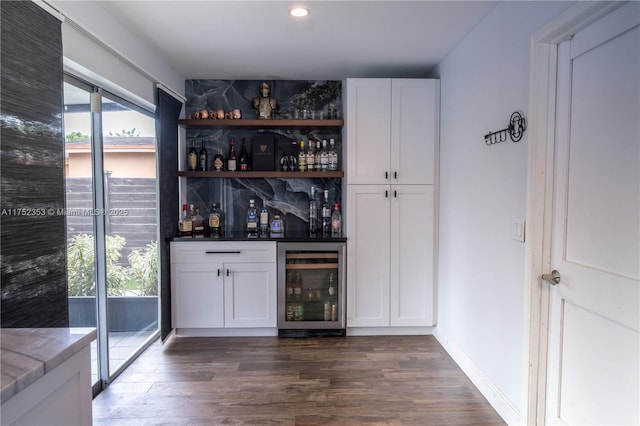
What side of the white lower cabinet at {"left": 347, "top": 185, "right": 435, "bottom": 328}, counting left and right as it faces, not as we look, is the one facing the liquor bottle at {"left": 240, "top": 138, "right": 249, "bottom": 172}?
right

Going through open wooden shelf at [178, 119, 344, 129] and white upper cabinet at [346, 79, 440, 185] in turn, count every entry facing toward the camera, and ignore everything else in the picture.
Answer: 2

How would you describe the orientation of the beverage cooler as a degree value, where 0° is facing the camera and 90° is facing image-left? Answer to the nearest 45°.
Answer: approximately 0°

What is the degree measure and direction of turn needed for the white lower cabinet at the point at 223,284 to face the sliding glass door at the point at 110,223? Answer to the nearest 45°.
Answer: approximately 45° to its right

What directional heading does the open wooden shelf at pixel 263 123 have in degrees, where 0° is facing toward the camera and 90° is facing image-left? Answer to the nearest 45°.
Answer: approximately 0°

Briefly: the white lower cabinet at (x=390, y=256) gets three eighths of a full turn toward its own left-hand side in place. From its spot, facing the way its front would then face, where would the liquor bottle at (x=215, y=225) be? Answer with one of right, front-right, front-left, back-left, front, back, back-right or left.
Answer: back-left

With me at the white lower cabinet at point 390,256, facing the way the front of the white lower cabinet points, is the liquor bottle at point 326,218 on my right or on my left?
on my right
